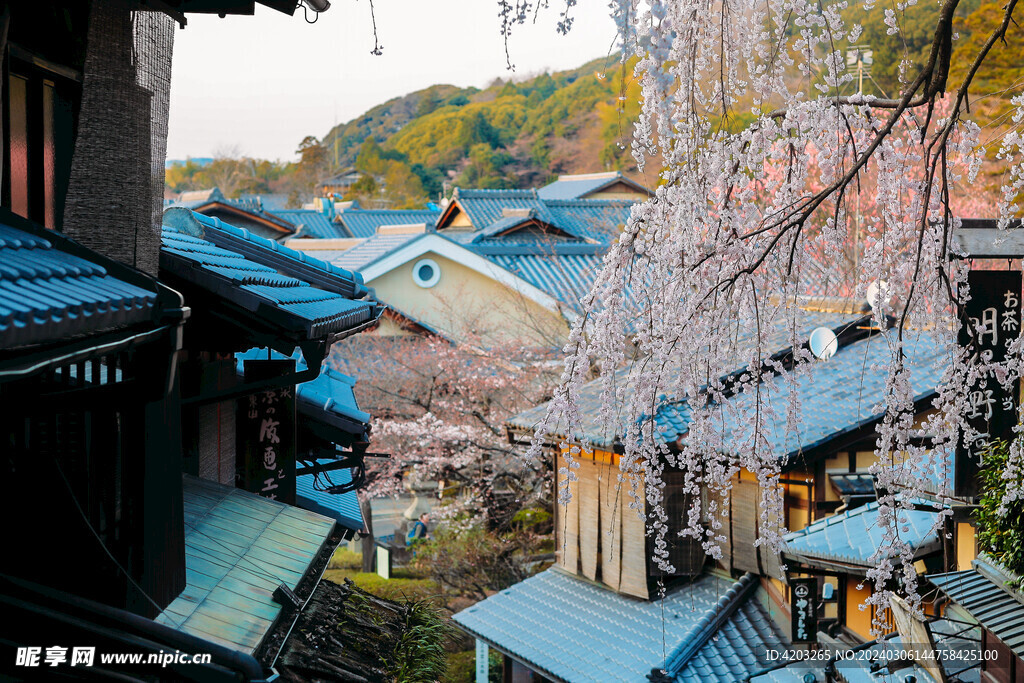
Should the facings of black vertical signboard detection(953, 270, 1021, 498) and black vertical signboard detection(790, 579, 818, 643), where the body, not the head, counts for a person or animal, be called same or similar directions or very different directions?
same or similar directions

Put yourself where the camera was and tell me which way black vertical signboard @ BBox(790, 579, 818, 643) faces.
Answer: facing the viewer

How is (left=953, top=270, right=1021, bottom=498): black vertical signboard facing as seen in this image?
toward the camera

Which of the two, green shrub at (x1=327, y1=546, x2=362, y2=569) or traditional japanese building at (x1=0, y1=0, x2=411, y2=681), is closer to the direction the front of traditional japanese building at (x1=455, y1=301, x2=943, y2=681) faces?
the traditional japanese building

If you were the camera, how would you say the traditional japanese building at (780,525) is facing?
facing the viewer and to the left of the viewer

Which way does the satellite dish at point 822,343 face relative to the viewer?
toward the camera

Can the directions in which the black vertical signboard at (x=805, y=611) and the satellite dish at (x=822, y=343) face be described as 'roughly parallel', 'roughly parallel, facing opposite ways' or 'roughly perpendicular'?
roughly parallel

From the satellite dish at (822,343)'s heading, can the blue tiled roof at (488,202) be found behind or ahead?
behind
